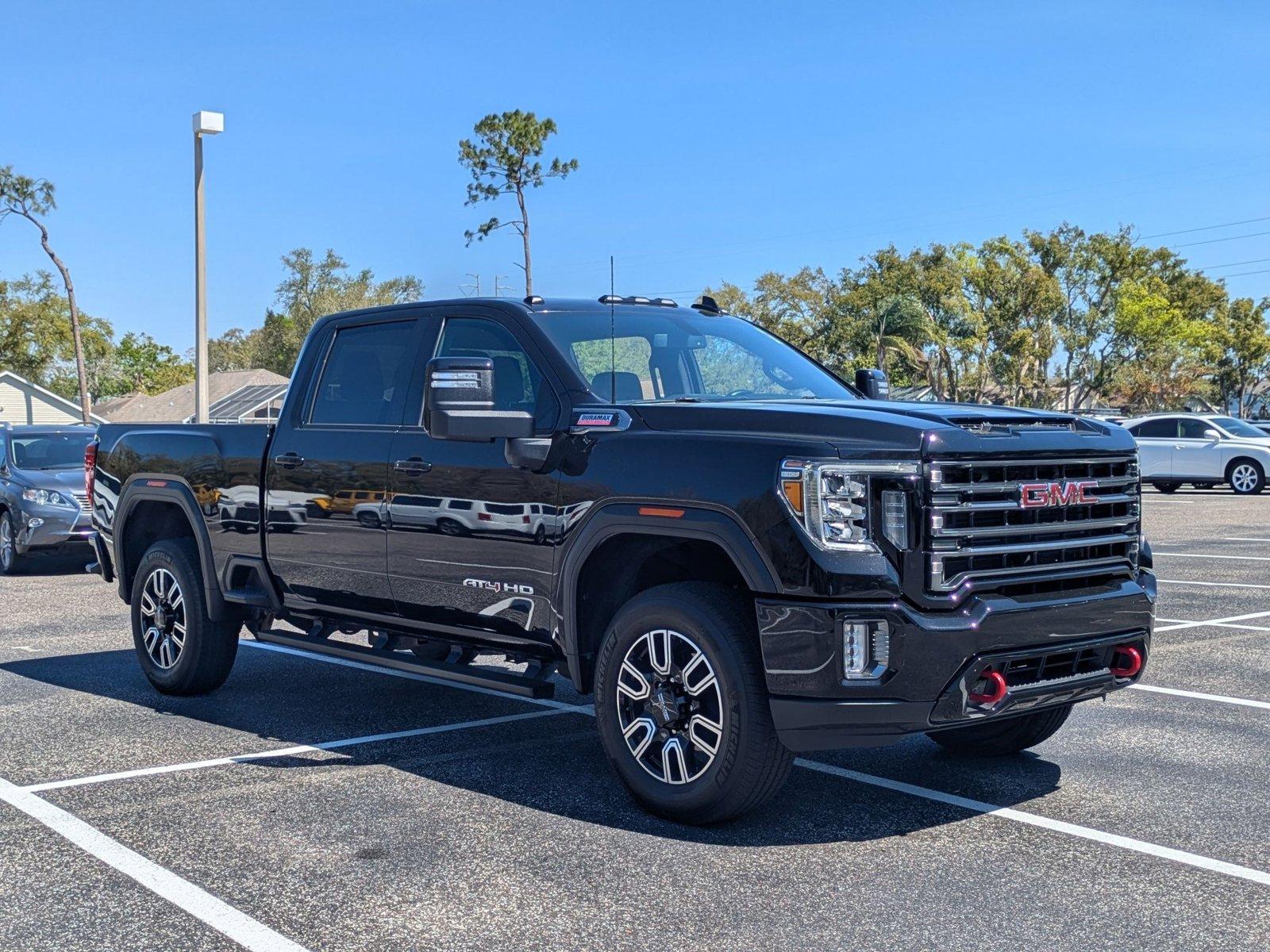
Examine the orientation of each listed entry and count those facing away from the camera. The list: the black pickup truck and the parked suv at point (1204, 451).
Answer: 0

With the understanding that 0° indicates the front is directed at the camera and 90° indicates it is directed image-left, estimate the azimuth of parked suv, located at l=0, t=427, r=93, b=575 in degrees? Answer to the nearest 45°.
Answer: approximately 315°

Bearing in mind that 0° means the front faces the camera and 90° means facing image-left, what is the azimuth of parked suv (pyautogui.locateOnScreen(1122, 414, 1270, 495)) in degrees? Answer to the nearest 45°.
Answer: approximately 270°

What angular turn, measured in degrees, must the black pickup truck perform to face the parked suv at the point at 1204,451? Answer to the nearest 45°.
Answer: approximately 90° to its left

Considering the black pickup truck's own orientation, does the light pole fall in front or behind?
behind

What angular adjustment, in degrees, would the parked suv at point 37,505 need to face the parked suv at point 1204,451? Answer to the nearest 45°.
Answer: approximately 45° to its left

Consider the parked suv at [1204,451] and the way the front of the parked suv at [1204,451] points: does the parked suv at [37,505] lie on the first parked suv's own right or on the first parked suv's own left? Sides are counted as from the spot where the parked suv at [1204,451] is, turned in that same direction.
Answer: on the first parked suv's own right

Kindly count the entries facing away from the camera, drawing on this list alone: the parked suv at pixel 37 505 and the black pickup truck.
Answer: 0
